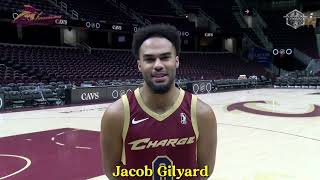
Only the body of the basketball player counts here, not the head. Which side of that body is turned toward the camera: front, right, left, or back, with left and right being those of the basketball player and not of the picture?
front
